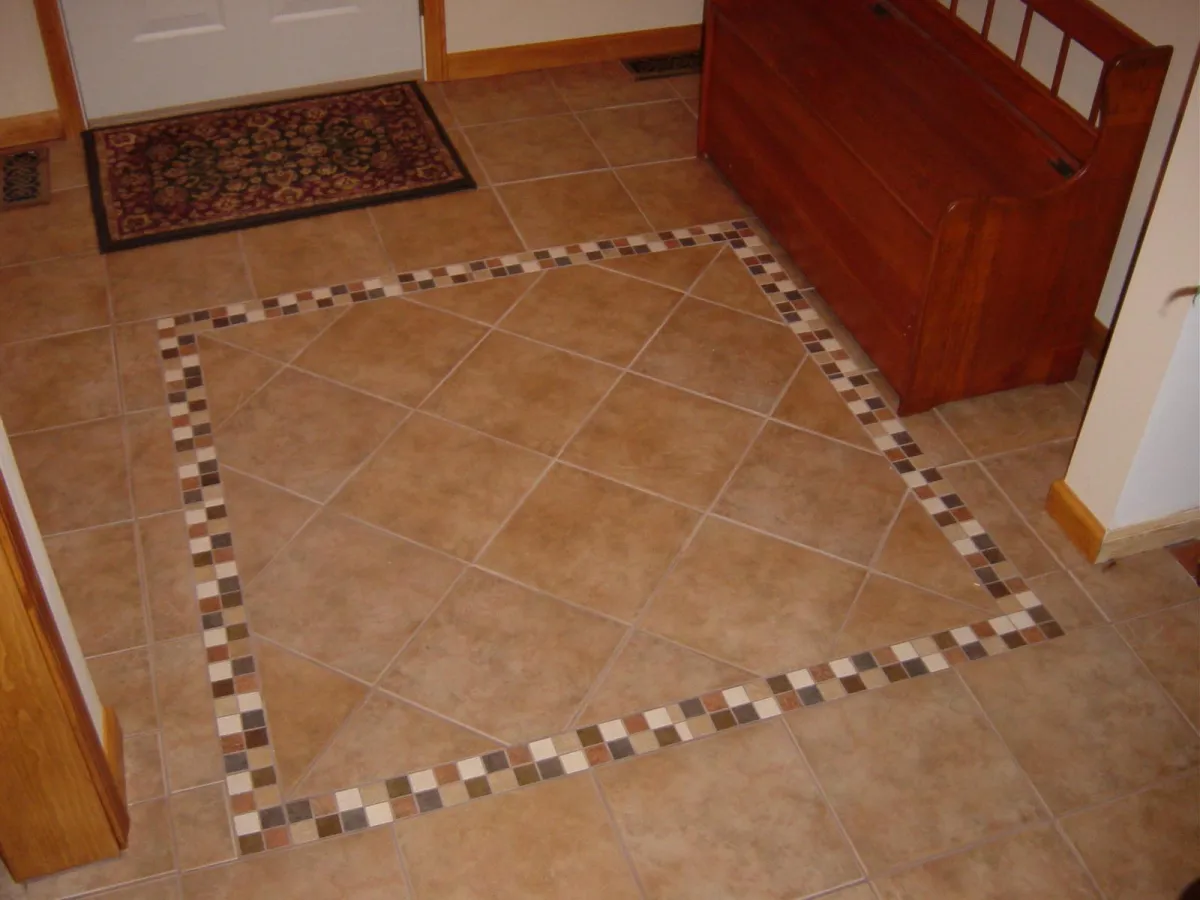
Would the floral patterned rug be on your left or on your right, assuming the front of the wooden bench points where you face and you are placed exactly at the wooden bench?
on your right

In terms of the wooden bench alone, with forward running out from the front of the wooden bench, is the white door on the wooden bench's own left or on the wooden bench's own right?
on the wooden bench's own right

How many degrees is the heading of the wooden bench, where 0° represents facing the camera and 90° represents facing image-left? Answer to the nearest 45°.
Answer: approximately 45°
